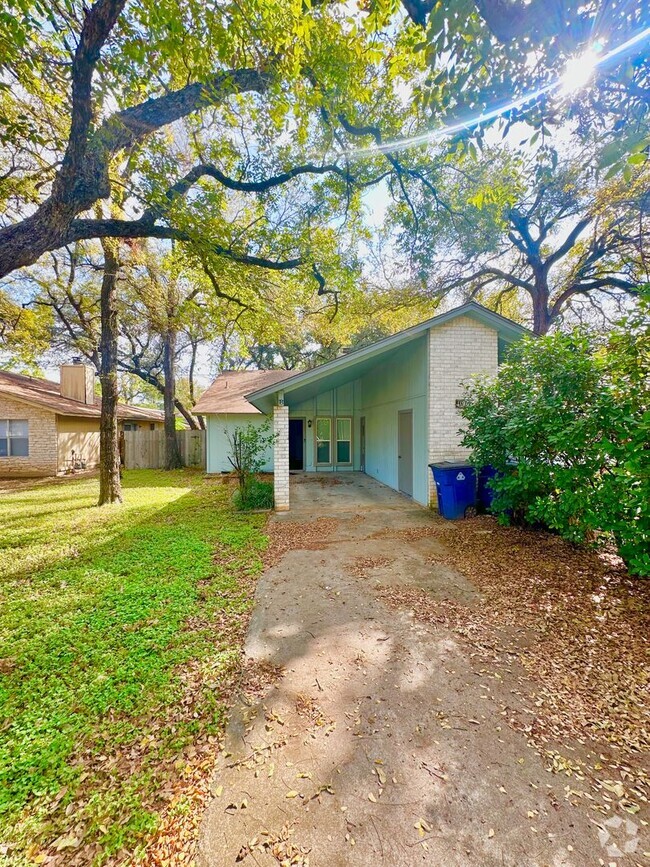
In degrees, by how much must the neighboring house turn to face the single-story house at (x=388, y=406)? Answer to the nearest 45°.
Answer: approximately 45° to its left

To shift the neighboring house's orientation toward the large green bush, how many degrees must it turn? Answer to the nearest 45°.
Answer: approximately 45° to its left

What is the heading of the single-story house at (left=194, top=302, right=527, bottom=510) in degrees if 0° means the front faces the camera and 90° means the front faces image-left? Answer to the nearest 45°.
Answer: approximately 0°

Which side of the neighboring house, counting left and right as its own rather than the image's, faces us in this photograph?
front

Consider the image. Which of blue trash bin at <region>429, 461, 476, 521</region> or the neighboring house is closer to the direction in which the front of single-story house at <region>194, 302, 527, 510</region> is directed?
the blue trash bin

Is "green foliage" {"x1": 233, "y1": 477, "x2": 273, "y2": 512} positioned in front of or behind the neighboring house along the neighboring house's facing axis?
in front

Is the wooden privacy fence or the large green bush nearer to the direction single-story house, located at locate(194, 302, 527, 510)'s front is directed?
the large green bush

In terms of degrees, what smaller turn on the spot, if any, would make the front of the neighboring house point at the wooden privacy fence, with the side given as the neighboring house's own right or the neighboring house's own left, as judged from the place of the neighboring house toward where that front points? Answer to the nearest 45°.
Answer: approximately 90° to the neighboring house's own left

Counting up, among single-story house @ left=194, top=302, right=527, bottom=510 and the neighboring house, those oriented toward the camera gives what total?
2

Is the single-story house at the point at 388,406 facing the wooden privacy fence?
no
